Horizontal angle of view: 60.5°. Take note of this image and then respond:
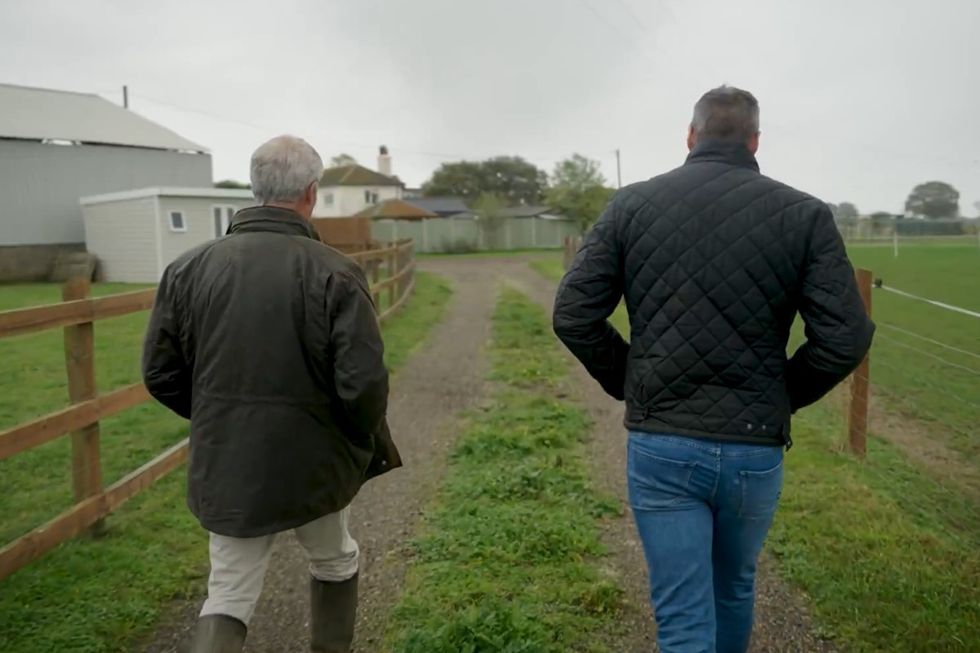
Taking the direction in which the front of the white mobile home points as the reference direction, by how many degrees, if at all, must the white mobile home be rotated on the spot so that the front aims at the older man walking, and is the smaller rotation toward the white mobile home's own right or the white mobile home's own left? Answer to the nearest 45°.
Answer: approximately 45° to the white mobile home's own right

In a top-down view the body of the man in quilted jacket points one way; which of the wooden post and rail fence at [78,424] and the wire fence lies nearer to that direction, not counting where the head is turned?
the wire fence

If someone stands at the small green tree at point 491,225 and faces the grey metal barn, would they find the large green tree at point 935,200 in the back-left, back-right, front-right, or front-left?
back-left

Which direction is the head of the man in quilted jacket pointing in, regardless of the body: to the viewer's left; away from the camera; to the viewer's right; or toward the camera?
away from the camera

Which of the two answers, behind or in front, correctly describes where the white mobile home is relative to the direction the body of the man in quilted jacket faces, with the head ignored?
in front

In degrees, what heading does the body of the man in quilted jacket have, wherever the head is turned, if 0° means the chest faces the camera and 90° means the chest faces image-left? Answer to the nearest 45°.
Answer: approximately 180°

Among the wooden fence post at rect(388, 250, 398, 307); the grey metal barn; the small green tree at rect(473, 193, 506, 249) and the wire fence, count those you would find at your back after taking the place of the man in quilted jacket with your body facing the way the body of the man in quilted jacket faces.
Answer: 0

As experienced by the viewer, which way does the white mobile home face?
facing the viewer and to the right of the viewer

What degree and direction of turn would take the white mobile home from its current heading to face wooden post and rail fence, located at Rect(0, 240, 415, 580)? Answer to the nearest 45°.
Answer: approximately 45° to its right

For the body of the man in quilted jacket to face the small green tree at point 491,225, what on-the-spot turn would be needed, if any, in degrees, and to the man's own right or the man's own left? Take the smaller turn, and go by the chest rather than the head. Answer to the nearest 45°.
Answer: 0° — they already face it

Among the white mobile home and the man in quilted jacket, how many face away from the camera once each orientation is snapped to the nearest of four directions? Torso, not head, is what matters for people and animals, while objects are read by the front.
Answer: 1
